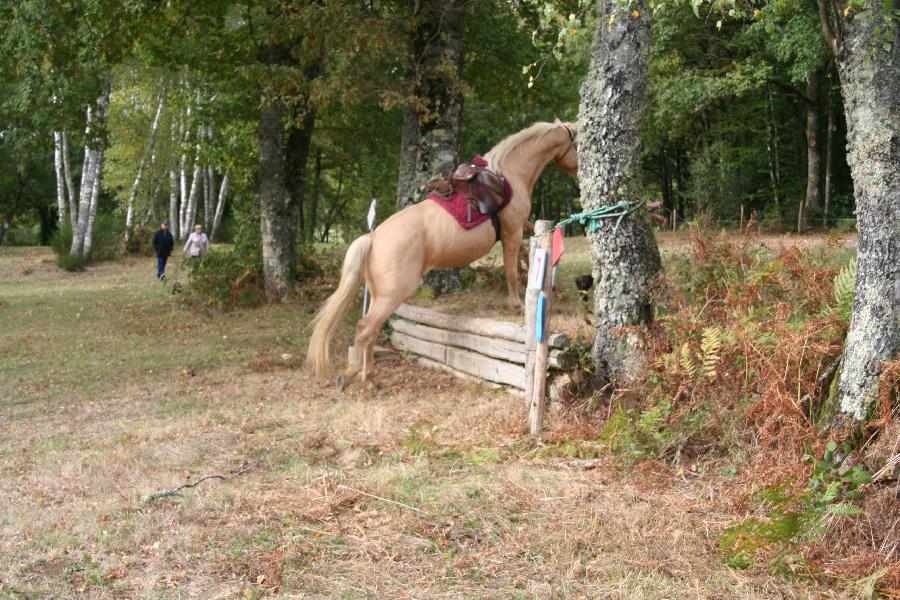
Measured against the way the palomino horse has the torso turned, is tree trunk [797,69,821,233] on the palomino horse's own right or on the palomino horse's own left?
on the palomino horse's own left

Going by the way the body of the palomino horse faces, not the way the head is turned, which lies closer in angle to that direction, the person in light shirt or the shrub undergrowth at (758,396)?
the shrub undergrowth

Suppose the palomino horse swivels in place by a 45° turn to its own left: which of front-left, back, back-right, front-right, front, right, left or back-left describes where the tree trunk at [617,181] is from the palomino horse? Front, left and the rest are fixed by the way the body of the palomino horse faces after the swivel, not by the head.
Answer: right

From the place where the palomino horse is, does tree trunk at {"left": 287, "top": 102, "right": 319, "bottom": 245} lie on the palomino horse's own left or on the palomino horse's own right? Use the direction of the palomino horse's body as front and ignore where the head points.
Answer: on the palomino horse's own left

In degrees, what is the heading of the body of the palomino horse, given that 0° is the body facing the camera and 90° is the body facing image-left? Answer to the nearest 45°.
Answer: approximately 270°

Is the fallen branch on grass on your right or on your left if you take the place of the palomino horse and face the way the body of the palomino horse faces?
on your right

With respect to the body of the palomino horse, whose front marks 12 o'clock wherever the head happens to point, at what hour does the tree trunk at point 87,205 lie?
The tree trunk is roughly at 8 o'clock from the palomino horse.
